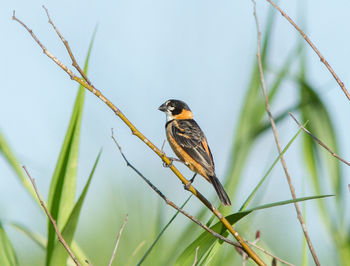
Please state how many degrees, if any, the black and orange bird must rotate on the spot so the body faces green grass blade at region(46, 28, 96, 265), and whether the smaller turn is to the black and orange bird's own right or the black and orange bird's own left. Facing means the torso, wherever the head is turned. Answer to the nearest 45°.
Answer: approximately 45° to the black and orange bird's own left

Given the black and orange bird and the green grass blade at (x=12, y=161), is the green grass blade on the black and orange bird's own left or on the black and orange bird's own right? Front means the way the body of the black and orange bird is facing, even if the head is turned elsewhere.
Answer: on the black and orange bird's own left

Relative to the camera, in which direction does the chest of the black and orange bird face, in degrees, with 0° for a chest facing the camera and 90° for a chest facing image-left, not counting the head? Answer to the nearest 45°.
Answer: approximately 90°

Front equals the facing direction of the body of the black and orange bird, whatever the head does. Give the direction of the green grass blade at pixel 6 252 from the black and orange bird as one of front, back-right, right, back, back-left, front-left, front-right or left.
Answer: front-left

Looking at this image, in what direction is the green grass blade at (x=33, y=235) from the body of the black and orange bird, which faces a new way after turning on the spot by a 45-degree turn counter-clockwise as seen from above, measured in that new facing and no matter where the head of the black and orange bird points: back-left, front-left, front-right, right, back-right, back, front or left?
front
